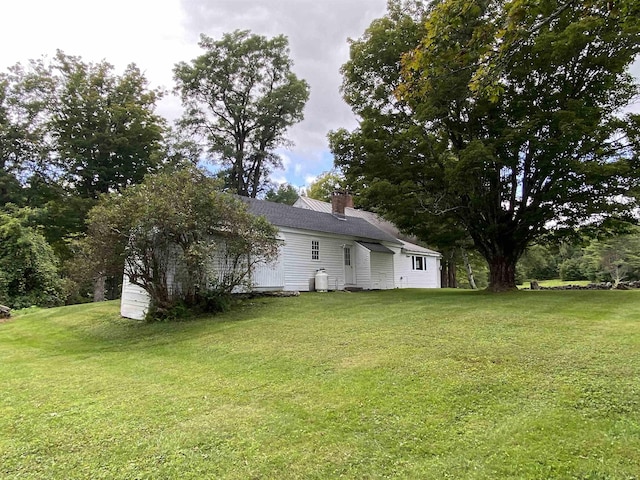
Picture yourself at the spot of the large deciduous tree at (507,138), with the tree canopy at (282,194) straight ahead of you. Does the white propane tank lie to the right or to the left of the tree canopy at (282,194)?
left

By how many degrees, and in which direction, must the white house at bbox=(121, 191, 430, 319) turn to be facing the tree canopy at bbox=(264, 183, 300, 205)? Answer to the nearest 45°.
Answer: approximately 135° to its left

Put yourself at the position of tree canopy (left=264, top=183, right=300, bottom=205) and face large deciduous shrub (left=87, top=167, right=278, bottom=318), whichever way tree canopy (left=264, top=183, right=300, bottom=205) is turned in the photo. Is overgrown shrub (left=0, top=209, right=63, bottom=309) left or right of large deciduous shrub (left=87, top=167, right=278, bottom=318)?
right

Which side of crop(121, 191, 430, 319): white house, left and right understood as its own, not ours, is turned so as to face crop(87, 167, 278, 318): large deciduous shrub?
right
